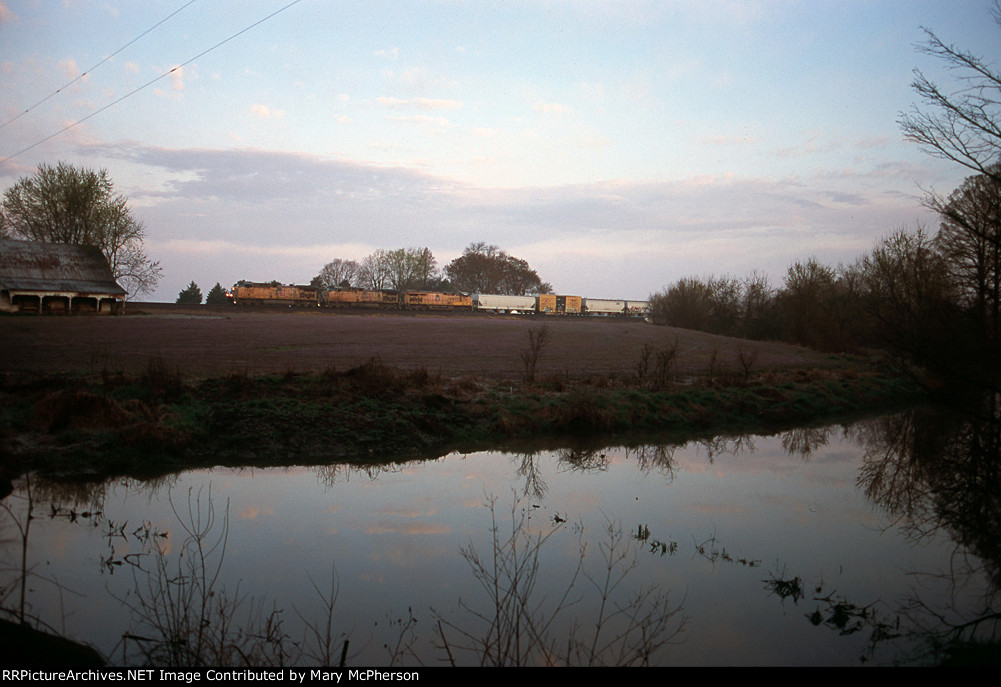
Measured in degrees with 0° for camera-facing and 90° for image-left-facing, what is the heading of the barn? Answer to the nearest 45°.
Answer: approximately 0°

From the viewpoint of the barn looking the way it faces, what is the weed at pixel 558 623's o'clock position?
The weed is roughly at 12 o'clock from the barn.
